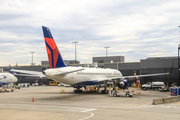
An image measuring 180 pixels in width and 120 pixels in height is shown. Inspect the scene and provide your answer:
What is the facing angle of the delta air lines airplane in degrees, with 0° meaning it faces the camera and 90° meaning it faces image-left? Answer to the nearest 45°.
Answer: approximately 225°
